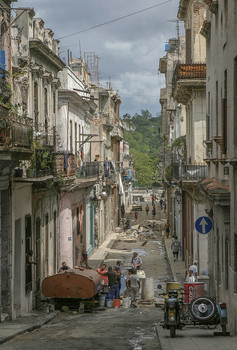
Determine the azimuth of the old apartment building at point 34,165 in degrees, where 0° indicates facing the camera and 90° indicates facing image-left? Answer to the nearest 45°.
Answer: approximately 270°

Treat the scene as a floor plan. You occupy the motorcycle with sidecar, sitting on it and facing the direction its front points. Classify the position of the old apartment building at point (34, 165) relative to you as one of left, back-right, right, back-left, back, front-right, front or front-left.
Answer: front-left

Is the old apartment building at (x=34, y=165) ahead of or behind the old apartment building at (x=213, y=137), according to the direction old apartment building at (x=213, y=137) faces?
ahead

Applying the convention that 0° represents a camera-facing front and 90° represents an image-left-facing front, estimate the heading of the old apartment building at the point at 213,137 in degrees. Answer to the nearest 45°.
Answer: approximately 90°

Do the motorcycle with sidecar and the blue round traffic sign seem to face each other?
yes

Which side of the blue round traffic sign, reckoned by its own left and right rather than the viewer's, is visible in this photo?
front

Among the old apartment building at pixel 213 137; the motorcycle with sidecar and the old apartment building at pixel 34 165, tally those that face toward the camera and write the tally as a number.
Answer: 0

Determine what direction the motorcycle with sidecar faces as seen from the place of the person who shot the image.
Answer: facing away from the viewer

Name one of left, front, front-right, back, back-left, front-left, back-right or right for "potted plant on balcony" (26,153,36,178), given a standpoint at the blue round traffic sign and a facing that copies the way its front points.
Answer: right

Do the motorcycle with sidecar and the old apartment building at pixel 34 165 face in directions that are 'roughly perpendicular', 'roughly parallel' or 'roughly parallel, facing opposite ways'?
roughly perpendicular

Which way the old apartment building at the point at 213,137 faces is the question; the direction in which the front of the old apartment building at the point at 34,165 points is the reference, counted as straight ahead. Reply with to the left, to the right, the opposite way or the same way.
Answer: the opposite way
